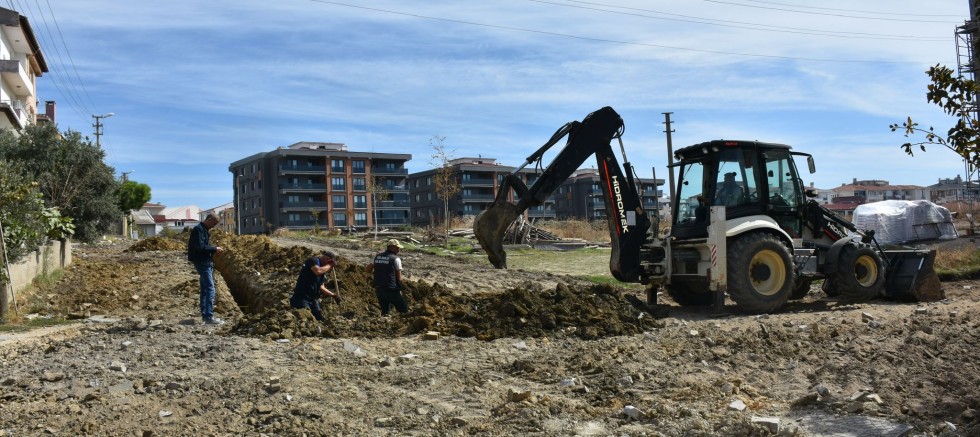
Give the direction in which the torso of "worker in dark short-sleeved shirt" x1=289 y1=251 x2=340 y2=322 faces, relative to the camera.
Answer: to the viewer's right

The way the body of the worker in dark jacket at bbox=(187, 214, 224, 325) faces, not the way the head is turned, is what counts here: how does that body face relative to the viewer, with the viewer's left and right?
facing to the right of the viewer

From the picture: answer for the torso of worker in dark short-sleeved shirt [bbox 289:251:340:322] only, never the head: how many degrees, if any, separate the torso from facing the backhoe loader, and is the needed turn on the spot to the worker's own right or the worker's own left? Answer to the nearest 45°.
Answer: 0° — they already face it

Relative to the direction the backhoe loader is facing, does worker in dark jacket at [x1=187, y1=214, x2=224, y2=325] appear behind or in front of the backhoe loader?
behind

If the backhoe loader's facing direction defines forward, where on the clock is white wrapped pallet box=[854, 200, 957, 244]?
The white wrapped pallet is roughly at 11 o'clock from the backhoe loader.

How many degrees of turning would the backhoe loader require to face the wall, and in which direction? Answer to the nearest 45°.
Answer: approximately 135° to its left

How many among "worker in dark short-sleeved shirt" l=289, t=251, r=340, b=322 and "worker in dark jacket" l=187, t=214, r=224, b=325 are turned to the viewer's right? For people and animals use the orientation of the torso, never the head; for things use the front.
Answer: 2

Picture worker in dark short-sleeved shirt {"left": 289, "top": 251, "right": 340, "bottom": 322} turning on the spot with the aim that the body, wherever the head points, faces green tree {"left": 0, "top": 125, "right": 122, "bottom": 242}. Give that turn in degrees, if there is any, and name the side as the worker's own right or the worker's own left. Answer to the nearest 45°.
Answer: approximately 135° to the worker's own left

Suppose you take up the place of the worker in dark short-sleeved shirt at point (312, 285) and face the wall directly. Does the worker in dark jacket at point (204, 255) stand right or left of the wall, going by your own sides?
left

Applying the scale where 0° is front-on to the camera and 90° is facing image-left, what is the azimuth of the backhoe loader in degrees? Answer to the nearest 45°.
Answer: approximately 225°
